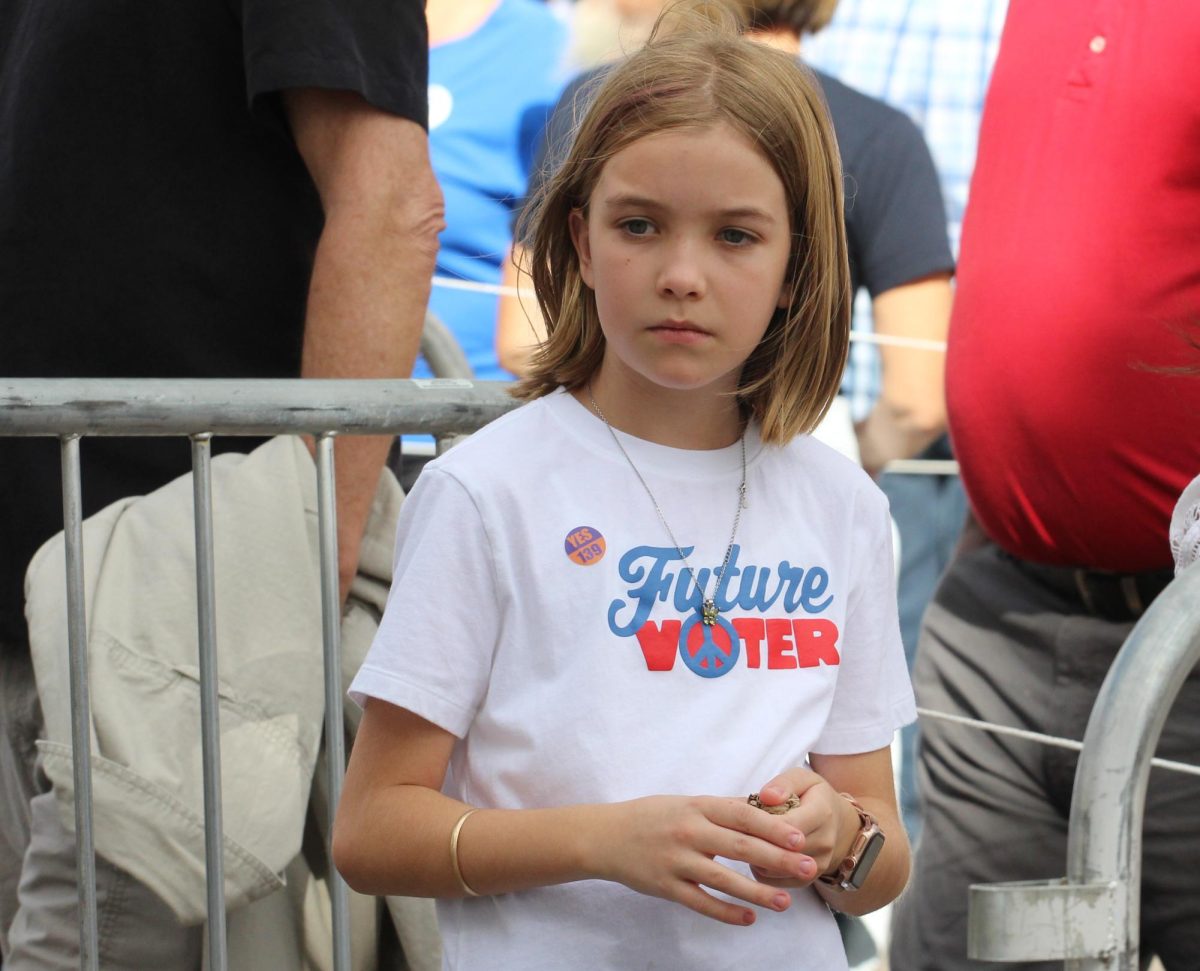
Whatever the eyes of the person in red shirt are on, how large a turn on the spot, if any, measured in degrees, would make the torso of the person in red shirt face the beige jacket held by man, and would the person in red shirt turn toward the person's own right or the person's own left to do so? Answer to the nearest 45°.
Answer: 0° — they already face it

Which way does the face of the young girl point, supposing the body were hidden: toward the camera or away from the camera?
toward the camera

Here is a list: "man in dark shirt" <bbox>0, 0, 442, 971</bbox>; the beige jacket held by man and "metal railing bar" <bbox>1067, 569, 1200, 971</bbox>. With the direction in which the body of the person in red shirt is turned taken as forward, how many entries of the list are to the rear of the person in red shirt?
0

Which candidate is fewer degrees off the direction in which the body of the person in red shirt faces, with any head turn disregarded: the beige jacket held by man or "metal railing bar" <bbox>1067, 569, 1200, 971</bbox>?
the beige jacket held by man
